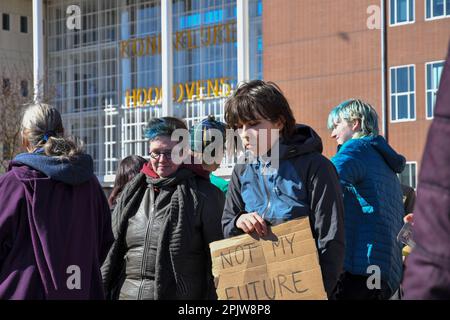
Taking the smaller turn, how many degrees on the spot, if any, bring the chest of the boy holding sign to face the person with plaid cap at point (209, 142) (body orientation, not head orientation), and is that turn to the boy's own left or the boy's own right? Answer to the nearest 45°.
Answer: approximately 135° to the boy's own right

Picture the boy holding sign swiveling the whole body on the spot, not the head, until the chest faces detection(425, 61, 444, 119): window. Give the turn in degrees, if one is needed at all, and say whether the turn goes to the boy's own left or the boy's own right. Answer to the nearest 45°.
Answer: approximately 135° to the boy's own right

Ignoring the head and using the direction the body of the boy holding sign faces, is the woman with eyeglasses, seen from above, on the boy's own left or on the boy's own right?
on the boy's own right

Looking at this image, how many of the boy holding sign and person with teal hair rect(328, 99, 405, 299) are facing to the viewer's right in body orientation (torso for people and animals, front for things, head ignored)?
0

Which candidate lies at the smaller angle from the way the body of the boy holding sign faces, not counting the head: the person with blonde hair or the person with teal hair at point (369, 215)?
the person with blonde hair

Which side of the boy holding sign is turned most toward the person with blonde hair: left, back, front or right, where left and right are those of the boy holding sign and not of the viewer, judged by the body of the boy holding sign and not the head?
right
